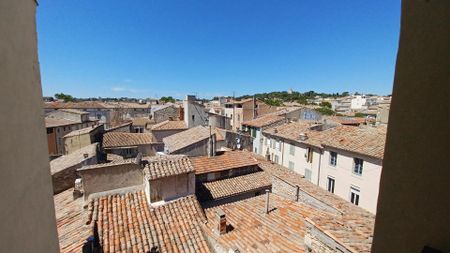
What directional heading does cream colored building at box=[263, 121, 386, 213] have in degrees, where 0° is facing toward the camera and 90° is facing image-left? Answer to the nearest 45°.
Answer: approximately 45°

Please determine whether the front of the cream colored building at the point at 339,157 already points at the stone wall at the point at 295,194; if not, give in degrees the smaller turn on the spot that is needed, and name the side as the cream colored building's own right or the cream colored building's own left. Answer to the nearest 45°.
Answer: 0° — it already faces it
